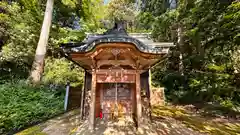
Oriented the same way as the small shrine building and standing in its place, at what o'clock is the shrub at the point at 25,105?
The shrub is roughly at 4 o'clock from the small shrine building.

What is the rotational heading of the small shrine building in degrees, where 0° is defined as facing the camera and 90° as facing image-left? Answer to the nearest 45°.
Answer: approximately 0°
